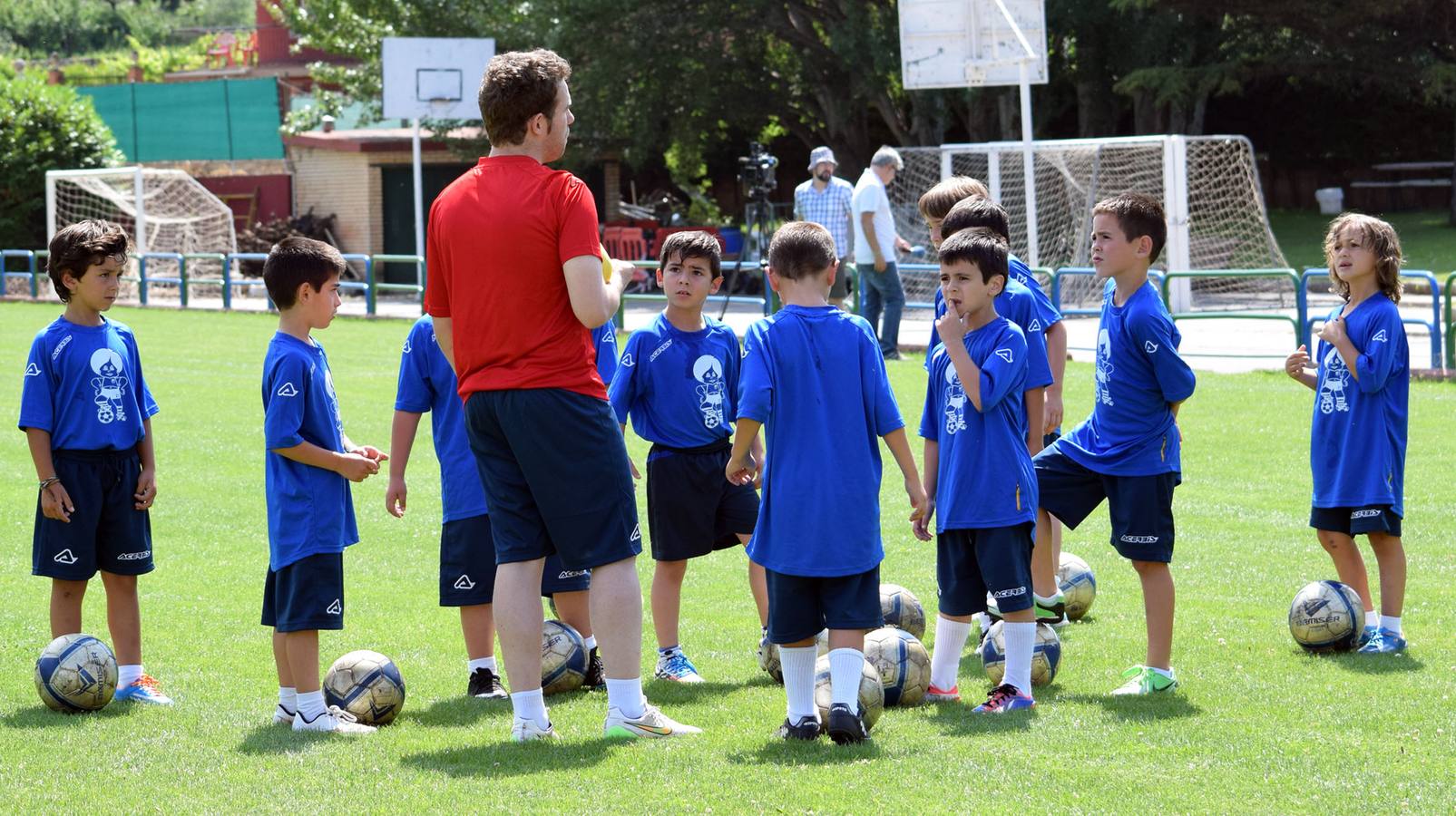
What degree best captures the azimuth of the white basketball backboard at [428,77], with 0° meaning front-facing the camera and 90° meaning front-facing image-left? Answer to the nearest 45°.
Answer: approximately 0°

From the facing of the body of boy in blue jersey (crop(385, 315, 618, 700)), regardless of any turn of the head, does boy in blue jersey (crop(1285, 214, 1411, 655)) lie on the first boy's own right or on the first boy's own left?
on the first boy's own left

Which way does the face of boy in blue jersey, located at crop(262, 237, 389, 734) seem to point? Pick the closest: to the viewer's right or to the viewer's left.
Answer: to the viewer's right

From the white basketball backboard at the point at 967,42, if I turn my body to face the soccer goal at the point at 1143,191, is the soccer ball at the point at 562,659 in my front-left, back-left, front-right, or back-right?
back-right

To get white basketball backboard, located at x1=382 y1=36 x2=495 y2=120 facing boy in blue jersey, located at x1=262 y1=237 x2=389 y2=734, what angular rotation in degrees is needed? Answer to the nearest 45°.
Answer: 0° — it already faces them

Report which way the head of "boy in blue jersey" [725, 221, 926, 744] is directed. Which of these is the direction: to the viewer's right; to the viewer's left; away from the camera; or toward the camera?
away from the camera

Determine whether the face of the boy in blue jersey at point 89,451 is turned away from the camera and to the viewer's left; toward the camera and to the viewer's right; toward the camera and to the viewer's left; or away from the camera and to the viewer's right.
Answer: toward the camera and to the viewer's right
